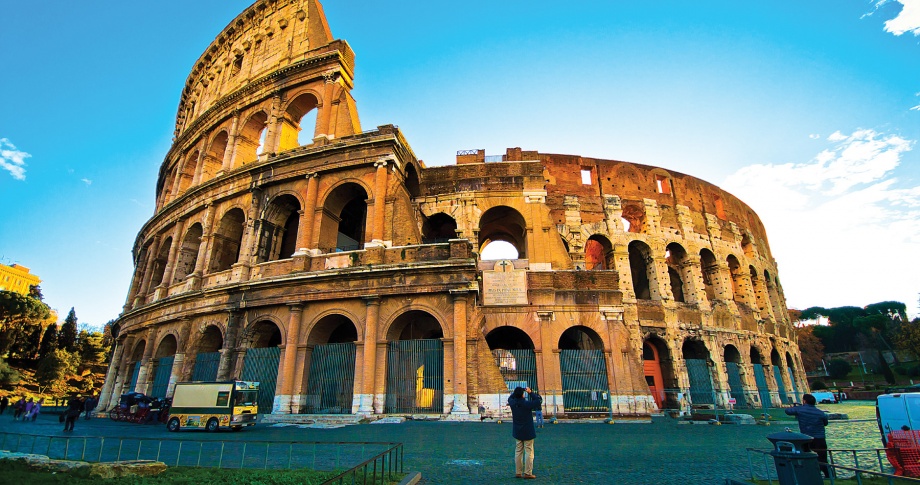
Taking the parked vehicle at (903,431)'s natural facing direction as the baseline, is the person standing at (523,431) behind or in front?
behind
